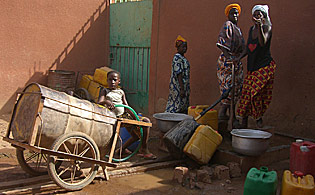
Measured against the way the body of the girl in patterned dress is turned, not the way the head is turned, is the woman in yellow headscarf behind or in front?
in front

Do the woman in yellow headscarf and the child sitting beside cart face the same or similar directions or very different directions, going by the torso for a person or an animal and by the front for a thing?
same or similar directions

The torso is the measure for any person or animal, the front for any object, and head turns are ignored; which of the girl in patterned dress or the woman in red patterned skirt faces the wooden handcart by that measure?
the woman in red patterned skirt

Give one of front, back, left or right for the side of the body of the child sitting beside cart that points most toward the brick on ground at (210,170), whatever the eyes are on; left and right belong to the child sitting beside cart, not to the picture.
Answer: front

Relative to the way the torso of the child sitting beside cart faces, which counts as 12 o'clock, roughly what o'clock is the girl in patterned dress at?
The girl in patterned dress is roughly at 9 o'clock from the child sitting beside cart.

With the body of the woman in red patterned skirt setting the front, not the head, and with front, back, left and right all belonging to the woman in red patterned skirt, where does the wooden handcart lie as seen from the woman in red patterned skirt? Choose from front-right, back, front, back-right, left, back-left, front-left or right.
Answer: front

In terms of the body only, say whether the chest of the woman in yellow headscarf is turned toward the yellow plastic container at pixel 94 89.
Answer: no

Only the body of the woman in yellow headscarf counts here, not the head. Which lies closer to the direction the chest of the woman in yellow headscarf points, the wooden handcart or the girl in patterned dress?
the wooden handcart

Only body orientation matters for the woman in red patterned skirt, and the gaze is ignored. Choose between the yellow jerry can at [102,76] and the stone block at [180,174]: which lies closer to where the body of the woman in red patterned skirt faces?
the stone block

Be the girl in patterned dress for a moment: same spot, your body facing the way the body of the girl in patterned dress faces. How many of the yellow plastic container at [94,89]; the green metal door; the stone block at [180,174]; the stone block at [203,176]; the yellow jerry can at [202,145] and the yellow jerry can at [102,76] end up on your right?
3

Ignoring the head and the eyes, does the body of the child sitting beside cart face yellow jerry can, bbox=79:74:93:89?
no

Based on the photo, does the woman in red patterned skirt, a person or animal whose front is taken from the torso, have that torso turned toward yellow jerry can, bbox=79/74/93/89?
no

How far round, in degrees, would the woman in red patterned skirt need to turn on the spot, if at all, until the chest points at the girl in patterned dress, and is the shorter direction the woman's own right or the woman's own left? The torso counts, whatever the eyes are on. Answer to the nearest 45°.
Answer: approximately 90° to the woman's own right
